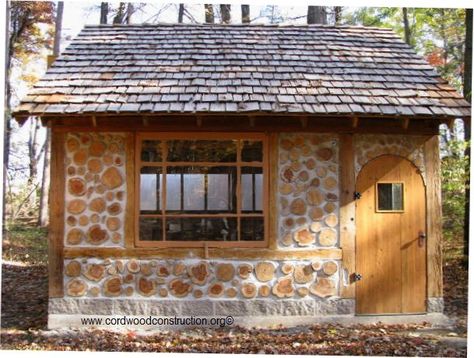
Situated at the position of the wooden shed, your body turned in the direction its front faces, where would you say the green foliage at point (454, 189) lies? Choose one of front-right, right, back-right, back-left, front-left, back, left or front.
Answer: back-left

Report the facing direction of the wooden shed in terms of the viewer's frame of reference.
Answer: facing the viewer

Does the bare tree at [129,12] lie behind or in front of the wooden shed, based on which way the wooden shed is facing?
behind

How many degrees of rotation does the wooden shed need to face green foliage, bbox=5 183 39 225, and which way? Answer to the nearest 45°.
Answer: approximately 135° to its right
